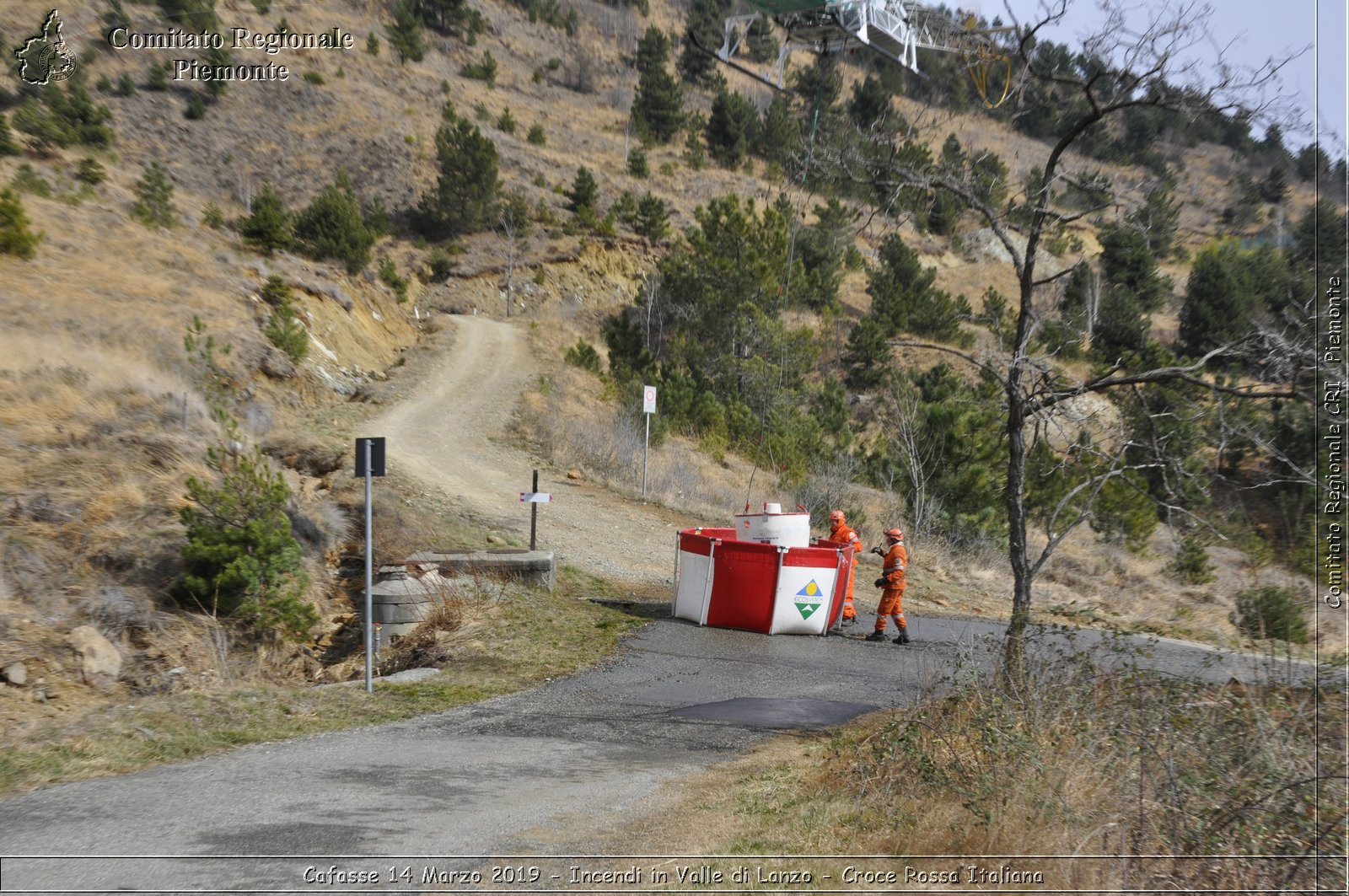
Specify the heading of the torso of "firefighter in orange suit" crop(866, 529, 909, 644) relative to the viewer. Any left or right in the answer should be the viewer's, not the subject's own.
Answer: facing to the left of the viewer

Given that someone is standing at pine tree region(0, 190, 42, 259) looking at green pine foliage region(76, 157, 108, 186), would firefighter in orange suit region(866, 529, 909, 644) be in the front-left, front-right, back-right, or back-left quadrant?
back-right

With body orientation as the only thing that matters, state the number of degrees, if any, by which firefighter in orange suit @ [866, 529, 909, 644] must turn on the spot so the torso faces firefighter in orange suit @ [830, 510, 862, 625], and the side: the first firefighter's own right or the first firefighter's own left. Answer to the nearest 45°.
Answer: approximately 45° to the first firefighter's own right

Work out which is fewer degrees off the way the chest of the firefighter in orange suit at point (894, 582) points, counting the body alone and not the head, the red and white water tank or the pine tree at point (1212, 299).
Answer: the red and white water tank

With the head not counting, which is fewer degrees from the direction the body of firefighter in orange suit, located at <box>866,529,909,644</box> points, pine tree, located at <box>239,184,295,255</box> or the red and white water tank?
the red and white water tank

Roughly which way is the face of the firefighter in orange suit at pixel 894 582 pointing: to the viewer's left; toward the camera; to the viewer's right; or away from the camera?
to the viewer's left
